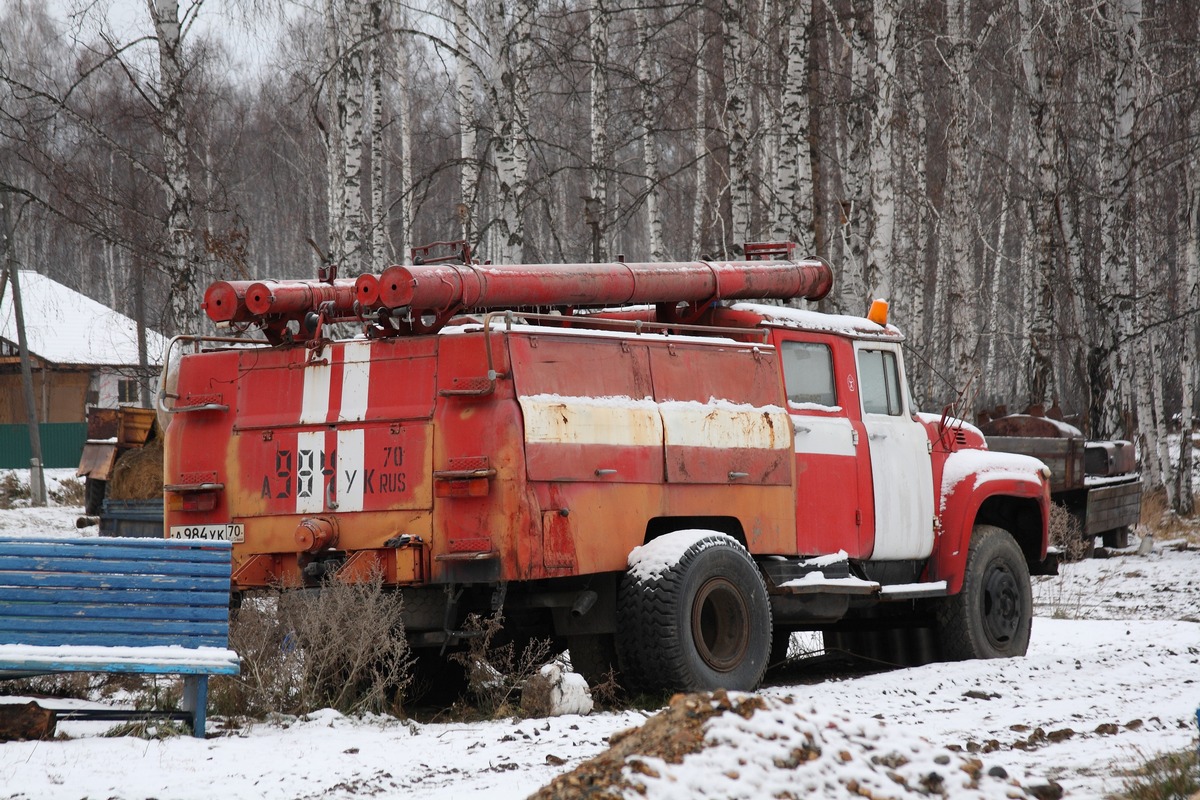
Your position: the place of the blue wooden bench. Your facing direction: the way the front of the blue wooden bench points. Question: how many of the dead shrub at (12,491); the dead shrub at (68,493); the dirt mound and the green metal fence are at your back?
3

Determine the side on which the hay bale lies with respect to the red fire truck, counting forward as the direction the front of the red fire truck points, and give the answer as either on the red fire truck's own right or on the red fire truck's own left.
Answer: on the red fire truck's own left

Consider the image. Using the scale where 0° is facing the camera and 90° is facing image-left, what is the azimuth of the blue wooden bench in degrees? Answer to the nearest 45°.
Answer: approximately 0°

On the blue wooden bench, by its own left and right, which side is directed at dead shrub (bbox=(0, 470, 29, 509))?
back

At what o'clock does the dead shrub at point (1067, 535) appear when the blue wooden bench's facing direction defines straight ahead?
The dead shrub is roughly at 8 o'clock from the blue wooden bench.

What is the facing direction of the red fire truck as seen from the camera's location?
facing away from the viewer and to the right of the viewer

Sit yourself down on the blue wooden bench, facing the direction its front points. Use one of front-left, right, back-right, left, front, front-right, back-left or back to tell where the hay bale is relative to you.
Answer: back

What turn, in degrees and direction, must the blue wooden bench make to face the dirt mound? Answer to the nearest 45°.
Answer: approximately 45° to its left

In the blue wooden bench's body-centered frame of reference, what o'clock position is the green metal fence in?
The green metal fence is roughly at 6 o'clock from the blue wooden bench.

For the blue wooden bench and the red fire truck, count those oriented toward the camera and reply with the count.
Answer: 1
